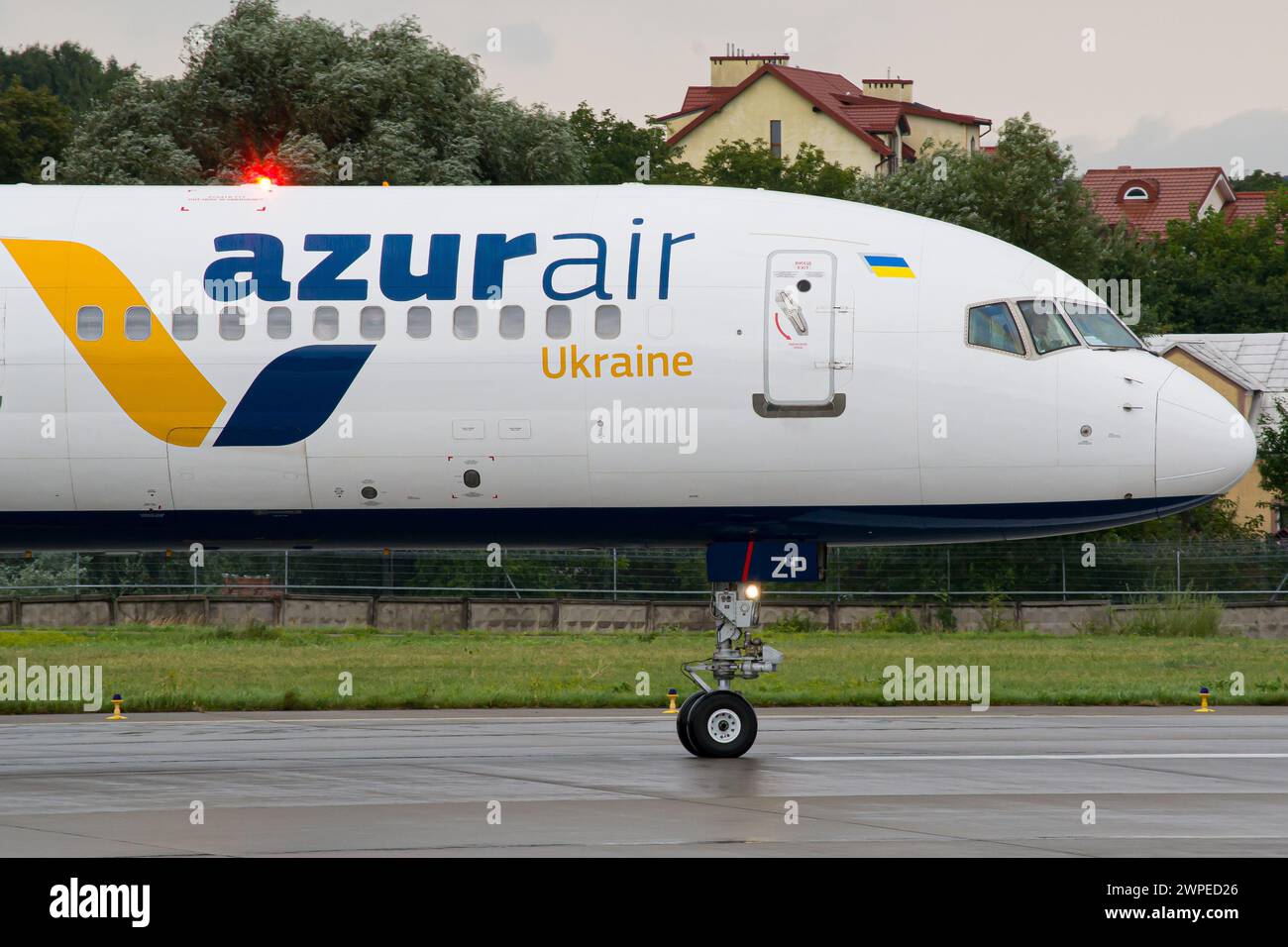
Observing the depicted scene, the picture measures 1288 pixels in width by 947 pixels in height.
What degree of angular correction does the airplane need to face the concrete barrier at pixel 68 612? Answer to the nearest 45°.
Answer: approximately 135° to its left

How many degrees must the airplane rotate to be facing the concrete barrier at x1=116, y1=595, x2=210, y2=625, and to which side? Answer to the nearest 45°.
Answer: approximately 90° to its left

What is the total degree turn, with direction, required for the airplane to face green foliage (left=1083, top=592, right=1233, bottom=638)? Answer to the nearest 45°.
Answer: approximately 45° to its left

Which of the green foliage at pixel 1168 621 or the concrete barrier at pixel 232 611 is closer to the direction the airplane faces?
the green foliage

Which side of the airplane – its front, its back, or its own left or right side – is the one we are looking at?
right
